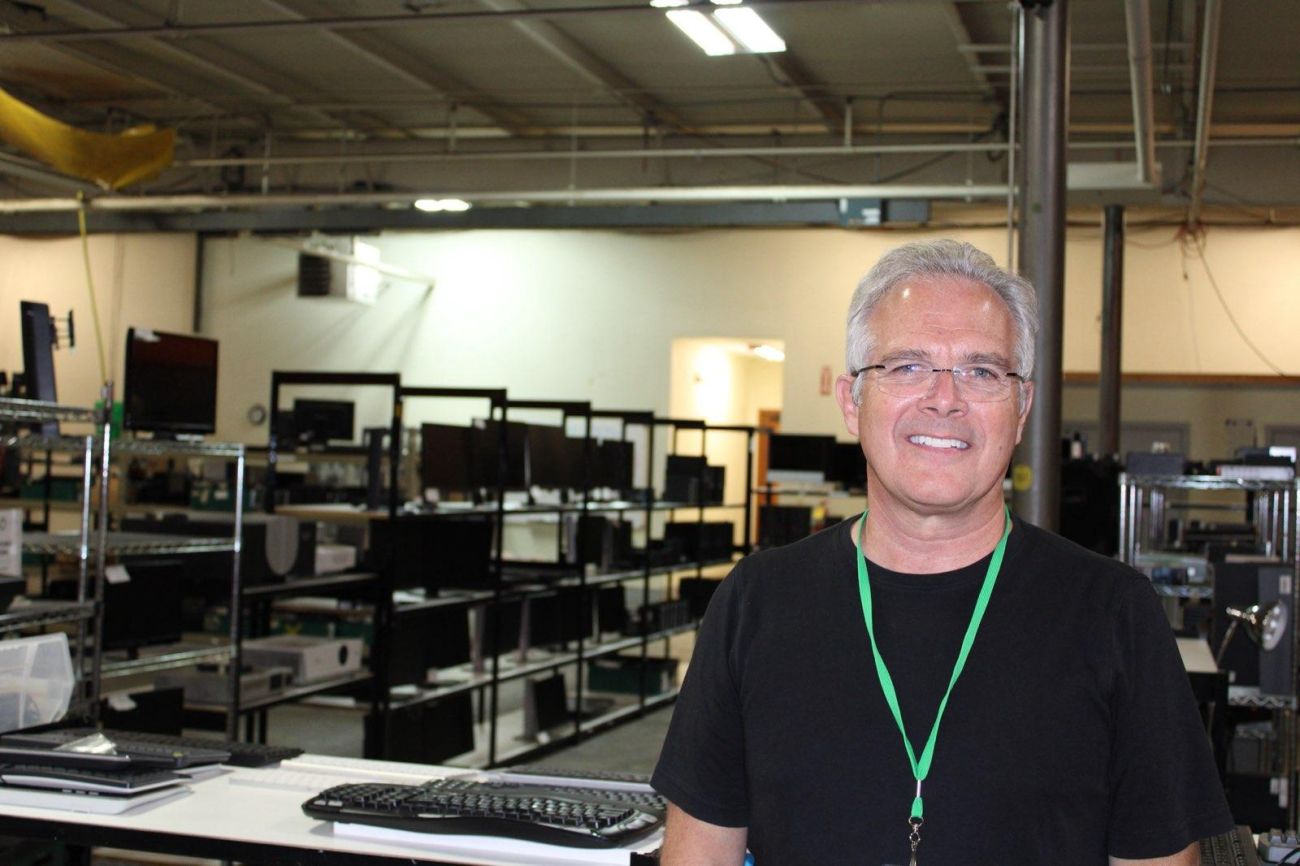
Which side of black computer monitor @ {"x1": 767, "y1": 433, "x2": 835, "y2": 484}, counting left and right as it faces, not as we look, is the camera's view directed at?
front

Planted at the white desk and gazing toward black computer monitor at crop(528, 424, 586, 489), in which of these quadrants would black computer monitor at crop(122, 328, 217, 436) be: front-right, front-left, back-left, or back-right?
front-left

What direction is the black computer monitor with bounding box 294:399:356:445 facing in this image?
toward the camera

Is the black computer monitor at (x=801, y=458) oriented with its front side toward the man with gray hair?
yes

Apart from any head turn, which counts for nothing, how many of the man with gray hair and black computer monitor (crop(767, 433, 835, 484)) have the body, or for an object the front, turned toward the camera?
2

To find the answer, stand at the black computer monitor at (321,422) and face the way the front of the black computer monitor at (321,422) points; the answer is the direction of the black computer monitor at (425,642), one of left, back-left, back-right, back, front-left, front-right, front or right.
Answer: front

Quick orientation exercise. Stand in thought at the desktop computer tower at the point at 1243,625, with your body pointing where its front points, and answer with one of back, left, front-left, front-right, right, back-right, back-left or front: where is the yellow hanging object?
back-right

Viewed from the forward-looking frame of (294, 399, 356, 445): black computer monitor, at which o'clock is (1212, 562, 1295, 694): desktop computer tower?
The desktop computer tower is roughly at 11 o'clock from the black computer monitor.

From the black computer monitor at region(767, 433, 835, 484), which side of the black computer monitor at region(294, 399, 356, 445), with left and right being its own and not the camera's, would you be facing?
left

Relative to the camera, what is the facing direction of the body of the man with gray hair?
toward the camera

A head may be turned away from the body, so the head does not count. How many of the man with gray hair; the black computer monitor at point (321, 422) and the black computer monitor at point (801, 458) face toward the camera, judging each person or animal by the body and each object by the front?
3

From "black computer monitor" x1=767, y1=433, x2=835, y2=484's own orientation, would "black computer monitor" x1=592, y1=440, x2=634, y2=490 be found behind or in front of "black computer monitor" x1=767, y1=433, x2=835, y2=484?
in front

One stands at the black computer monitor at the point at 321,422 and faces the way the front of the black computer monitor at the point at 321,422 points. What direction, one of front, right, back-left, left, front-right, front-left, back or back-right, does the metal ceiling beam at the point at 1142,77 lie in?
front-left

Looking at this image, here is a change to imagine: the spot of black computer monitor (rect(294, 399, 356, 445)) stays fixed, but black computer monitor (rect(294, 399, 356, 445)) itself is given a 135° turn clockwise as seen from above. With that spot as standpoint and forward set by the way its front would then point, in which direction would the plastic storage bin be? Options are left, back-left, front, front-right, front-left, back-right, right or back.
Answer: back-left
